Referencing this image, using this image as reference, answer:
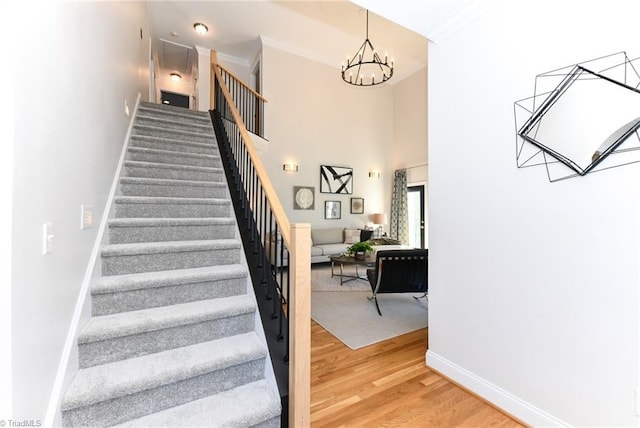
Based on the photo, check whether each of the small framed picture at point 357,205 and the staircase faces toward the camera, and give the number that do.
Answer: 2

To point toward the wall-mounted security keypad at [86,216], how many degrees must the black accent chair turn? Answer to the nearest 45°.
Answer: approximately 90° to its left

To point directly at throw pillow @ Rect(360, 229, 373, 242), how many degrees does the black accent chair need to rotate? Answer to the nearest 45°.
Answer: approximately 45° to its right

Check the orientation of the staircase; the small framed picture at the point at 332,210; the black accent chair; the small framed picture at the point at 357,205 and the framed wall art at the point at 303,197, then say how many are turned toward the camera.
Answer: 4

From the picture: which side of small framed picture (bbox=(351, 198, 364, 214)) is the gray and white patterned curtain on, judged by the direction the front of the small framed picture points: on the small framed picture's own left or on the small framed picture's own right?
on the small framed picture's own left

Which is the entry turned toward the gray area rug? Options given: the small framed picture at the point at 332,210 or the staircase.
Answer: the small framed picture

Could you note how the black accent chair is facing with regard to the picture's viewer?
facing away from the viewer and to the left of the viewer

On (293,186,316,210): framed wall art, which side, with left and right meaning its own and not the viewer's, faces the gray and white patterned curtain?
left

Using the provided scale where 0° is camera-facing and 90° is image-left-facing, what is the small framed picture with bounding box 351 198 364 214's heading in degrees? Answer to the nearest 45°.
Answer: approximately 0°

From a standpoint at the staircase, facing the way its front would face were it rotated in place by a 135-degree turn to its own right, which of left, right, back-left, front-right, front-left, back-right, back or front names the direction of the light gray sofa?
right
